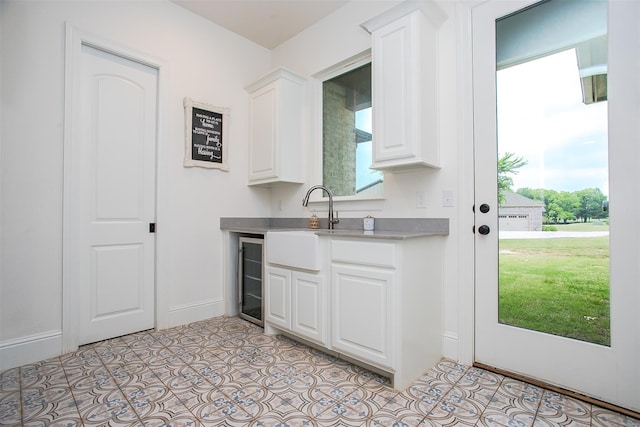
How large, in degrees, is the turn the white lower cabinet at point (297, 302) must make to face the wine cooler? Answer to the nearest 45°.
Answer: approximately 90° to its right

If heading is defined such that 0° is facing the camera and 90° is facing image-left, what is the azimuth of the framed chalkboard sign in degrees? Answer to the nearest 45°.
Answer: approximately 315°

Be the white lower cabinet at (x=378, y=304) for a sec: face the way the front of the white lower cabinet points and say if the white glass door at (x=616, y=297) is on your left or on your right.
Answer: on your left

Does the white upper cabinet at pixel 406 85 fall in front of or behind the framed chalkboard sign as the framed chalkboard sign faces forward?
in front

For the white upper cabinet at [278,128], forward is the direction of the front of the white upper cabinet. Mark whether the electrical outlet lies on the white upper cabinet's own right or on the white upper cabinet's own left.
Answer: on the white upper cabinet's own left

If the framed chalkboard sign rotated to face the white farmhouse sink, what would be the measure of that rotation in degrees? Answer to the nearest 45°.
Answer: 0° — it already faces it

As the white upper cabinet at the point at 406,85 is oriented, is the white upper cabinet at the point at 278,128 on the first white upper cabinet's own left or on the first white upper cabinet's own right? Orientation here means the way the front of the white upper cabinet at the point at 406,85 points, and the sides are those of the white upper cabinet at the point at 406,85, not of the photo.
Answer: on the first white upper cabinet's own right

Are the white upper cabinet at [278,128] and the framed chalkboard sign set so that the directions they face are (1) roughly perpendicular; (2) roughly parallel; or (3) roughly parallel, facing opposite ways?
roughly perpendicular
